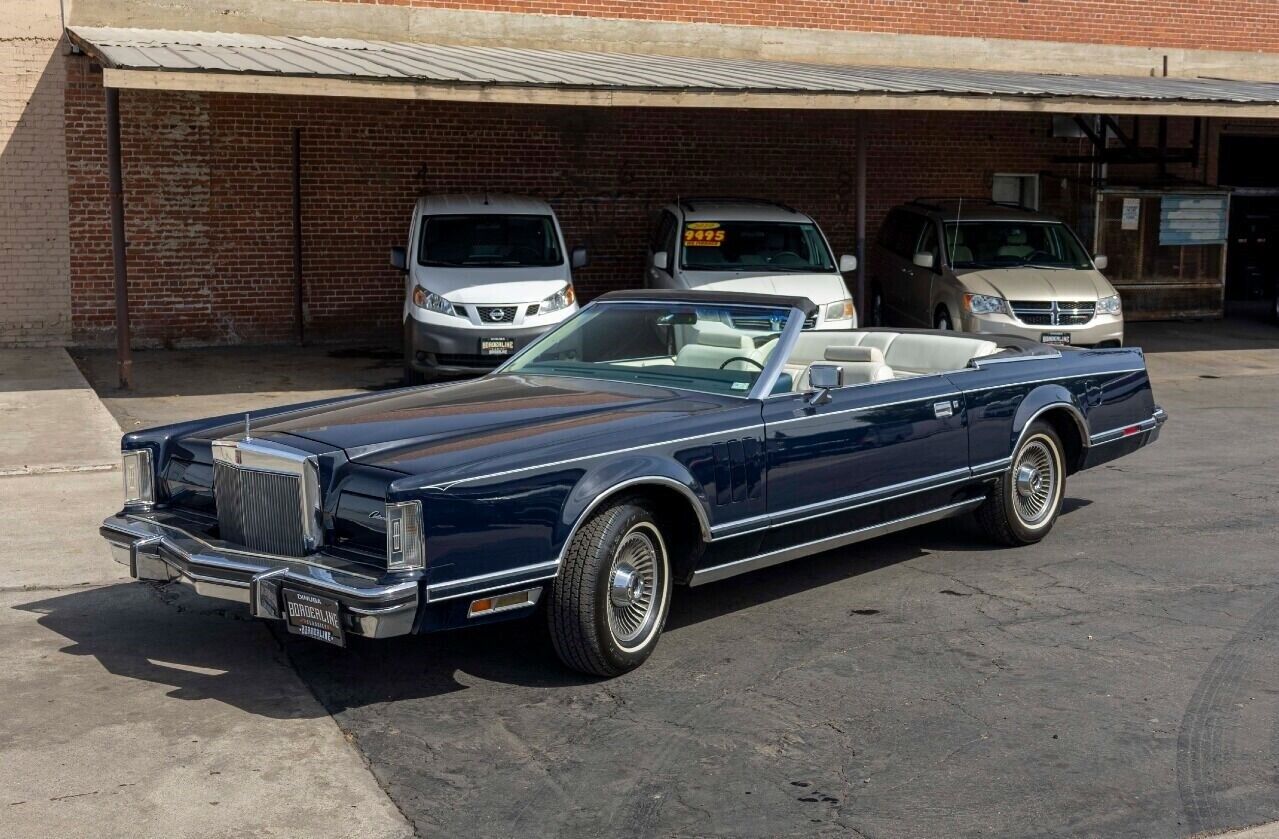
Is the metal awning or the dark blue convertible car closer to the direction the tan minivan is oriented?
the dark blue convertible car

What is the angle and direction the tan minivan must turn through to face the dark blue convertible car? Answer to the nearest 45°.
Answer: approximately 45° to its right

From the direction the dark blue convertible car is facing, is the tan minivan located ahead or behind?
behind

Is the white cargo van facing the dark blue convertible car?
yes

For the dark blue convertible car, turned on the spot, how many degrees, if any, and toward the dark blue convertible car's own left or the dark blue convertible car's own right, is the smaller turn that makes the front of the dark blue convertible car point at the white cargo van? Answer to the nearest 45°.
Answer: approximately 135° to the dark blue convertible car's own right

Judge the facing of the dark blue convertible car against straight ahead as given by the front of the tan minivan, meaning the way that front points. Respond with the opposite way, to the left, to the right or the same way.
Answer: to the right

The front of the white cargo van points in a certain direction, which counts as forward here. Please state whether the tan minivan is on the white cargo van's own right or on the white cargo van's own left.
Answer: on the white cargo van's own left

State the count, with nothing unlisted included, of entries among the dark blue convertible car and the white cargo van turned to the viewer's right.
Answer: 0

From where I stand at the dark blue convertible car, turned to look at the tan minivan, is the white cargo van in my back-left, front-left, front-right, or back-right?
front-left

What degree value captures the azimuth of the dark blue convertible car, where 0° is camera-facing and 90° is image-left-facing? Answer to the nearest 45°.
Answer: approximately 45°

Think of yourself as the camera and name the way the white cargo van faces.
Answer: facing the viewer

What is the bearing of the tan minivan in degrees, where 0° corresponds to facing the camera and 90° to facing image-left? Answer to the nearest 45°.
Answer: approximately 315°
